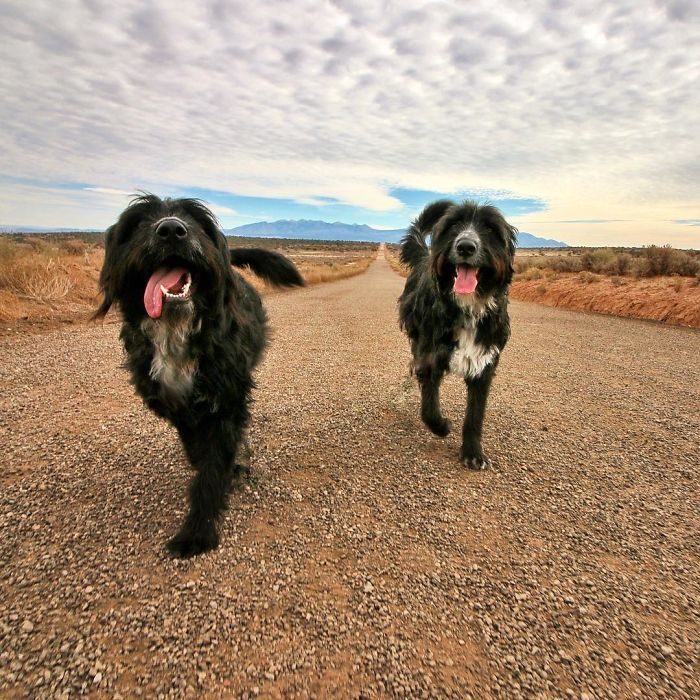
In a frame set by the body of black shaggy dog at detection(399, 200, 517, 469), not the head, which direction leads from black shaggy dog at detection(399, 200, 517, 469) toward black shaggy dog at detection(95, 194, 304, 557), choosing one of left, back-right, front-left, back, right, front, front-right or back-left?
front-right

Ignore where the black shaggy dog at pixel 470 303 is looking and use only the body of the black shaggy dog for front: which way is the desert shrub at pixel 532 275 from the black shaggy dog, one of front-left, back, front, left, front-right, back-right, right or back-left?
back

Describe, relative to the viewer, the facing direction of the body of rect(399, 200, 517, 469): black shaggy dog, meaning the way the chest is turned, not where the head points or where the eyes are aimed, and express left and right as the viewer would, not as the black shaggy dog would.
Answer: facing the viewer

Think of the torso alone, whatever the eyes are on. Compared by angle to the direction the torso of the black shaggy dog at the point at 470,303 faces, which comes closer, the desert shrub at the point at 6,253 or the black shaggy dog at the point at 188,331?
the black shaggy dog

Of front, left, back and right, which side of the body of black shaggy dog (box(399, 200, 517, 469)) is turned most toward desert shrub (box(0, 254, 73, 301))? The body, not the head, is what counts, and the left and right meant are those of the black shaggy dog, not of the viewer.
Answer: right
